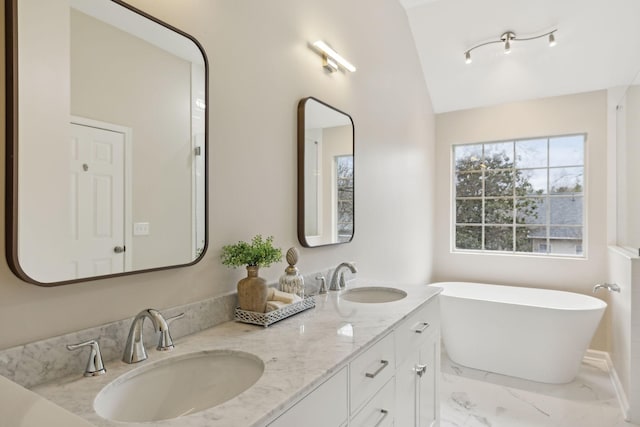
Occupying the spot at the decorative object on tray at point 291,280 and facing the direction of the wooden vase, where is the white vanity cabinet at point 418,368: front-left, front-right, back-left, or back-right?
back-left

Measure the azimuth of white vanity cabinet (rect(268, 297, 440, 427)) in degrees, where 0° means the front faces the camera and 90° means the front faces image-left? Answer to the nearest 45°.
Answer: approximately 315°

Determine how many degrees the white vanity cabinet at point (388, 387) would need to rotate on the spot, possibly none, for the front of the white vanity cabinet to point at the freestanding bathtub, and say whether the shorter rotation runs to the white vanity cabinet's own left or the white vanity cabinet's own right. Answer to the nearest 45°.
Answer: approximately 90° to the white vanity cabinet's own left

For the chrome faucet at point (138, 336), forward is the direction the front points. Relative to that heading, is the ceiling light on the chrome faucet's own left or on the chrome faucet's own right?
on the chrome faucet's own left

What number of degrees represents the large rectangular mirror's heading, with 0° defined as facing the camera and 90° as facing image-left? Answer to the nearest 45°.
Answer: approximately 315°
